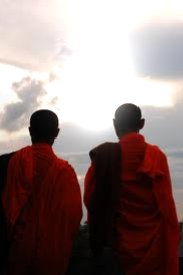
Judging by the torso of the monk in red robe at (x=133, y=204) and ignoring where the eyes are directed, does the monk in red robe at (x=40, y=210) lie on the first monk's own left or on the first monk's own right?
on the first monk's own left

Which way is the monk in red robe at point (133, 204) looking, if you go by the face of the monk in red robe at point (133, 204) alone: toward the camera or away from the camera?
away from the camera

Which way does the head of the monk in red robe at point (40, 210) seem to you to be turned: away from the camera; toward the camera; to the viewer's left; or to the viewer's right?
away from the camera

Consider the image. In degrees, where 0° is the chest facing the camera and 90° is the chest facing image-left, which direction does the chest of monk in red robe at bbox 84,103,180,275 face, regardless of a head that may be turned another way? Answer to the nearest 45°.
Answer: approximately 180°

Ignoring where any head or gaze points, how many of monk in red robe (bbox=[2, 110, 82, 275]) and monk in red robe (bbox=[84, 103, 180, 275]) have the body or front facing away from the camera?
2

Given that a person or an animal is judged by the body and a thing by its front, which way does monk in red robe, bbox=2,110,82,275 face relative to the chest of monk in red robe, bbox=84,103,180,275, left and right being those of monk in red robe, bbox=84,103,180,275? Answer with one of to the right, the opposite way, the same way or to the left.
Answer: the same way

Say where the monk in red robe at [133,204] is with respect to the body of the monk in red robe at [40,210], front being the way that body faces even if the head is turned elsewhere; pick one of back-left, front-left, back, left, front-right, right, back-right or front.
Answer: right

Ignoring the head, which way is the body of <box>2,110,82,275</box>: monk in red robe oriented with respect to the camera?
away from the camera
